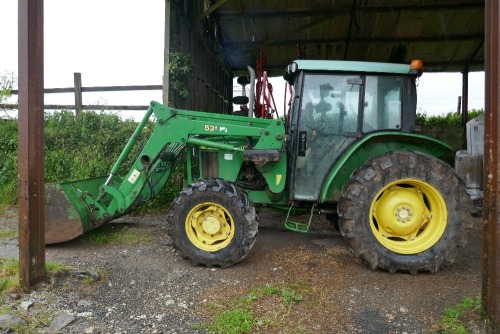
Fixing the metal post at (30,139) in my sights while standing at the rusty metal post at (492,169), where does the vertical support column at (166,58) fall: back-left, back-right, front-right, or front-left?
front-right

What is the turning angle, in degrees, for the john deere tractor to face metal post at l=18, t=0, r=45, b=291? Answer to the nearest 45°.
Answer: approximately 45° to its left

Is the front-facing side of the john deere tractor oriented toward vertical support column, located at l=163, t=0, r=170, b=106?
no

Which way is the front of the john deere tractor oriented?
to the viewer's left

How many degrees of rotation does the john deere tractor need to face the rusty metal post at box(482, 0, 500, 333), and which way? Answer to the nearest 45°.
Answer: approximately 135° to its left

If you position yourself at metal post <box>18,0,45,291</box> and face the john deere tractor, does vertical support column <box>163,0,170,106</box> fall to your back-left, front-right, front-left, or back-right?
front-left

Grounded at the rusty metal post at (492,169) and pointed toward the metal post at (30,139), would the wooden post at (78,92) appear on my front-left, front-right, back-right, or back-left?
front-right

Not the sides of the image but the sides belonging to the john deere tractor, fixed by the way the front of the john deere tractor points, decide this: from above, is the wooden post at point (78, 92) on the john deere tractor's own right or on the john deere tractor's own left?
on the john deere tractor's own right
